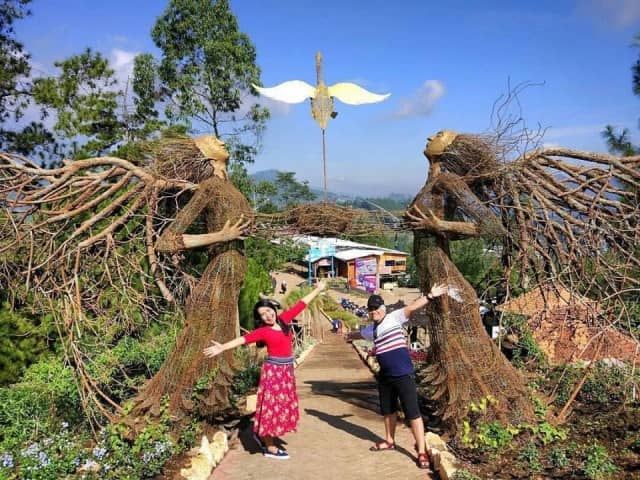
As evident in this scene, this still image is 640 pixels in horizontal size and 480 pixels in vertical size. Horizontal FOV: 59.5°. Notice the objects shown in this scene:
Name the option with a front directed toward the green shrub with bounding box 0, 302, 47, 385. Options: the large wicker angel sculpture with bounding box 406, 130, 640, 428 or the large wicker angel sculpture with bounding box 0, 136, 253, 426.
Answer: the large wicker angel sculpture with bounding box 406, 130, 640, 428

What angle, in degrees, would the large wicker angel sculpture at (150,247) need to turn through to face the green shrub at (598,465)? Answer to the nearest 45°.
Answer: approximately 45° to its right

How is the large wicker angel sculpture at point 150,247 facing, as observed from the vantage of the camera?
facing to the right of the viewer

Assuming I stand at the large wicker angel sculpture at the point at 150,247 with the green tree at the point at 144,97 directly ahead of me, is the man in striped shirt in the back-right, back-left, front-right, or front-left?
back-right

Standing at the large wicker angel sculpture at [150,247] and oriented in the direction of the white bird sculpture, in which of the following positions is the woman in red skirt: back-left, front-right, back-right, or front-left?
front-right

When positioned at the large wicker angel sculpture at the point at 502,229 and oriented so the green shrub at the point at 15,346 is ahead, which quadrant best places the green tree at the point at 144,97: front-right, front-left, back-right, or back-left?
front-right

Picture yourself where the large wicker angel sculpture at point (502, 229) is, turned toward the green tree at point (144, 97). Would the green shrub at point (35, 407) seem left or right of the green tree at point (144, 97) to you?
left

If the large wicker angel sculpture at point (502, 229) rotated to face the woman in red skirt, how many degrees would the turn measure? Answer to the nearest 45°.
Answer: approximately 45° to its left

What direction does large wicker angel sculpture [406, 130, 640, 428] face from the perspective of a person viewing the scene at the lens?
facing to the left of the viewer
